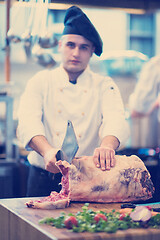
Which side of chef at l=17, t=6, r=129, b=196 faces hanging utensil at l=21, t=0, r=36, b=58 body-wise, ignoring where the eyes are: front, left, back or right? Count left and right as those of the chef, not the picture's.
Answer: back

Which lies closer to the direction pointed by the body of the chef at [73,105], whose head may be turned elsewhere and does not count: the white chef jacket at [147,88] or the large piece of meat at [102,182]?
the large piece of meat

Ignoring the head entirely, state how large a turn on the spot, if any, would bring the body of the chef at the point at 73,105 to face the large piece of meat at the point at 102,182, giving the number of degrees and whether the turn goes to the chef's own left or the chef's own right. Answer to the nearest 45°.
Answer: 0° — they already face it

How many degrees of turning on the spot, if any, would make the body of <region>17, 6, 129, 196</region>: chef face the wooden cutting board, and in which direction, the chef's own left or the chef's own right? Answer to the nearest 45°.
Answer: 0° — they already face it

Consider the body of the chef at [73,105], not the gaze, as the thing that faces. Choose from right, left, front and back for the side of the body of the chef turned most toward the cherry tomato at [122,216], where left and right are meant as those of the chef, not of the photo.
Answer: front

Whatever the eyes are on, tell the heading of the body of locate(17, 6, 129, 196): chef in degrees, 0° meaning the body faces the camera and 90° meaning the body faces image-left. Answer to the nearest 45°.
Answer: approximately 0°

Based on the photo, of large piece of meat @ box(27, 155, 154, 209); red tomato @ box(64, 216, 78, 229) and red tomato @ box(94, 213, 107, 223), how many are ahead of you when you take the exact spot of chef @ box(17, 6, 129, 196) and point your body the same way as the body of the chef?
3

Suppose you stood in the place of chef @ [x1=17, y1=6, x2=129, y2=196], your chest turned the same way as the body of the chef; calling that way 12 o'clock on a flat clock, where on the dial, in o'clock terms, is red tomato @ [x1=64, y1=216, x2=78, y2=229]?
The red tomato is roughly at 12 o'clock from the chef.

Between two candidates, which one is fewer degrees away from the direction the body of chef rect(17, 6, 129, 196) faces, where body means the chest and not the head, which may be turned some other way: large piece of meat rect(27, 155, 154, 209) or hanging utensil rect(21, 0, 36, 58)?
the large piece of meat

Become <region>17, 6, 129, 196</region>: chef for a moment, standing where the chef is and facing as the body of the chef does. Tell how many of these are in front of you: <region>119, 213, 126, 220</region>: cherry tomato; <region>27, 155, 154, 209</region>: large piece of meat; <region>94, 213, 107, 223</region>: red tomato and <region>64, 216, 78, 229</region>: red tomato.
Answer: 4

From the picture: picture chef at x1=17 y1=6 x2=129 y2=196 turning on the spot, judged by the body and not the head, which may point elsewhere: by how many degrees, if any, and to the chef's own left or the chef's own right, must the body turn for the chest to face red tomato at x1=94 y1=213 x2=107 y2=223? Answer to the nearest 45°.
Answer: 0° — they already face it
